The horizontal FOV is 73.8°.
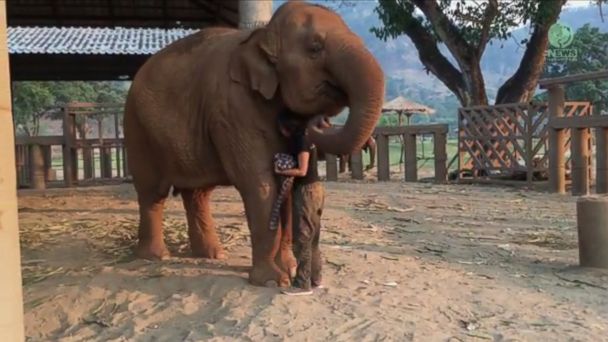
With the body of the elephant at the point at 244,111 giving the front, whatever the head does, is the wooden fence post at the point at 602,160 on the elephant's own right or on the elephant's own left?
on the elephant's own left

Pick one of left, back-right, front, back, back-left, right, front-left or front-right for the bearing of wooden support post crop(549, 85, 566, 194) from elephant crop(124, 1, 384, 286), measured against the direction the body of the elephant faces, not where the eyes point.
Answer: left

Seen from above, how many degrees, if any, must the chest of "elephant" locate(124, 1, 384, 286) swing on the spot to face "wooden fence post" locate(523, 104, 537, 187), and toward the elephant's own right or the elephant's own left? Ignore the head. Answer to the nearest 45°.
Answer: approximately 90° to the elephant's own left

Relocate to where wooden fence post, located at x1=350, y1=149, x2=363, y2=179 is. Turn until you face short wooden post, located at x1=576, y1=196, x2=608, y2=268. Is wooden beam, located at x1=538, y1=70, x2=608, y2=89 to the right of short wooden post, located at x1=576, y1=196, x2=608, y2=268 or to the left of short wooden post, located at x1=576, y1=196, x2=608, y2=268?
left

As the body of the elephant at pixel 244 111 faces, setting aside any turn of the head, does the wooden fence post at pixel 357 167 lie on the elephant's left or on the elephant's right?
on the elephant's left

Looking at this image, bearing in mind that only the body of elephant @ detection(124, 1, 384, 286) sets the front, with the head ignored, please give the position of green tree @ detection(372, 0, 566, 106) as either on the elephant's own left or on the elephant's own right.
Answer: on the elephant's own left

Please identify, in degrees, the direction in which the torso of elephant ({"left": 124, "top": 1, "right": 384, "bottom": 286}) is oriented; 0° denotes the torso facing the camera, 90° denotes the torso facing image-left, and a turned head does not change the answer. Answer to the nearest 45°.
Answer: approximately 315°
